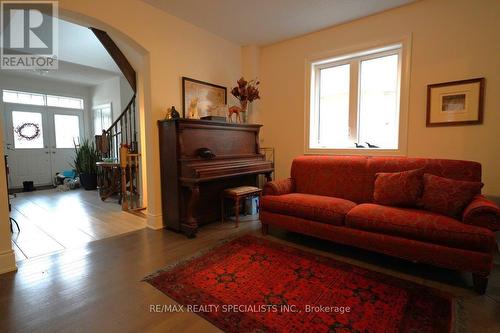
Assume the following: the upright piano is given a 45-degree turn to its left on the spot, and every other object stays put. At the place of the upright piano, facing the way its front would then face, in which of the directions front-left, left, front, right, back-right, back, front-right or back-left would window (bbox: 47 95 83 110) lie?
back-left

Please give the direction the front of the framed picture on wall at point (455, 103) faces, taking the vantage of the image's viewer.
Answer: facing the viewer and to the left of the viewer

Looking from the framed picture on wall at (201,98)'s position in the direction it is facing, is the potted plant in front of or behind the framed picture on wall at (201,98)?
behind

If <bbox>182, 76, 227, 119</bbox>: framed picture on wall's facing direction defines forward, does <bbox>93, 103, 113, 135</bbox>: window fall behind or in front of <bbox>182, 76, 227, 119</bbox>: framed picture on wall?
behind

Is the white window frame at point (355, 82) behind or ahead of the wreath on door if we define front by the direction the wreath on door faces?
ahead

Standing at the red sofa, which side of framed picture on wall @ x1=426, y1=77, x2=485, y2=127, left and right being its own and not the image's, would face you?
front

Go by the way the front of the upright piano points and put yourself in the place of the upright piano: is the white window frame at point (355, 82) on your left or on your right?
on your left

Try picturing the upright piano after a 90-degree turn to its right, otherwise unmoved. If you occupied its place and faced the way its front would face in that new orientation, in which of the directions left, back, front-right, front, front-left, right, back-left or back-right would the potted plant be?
right

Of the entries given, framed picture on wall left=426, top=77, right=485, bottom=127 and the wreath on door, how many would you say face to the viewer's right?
0

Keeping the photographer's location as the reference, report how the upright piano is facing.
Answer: facing the viewer and to the right of the viewer
